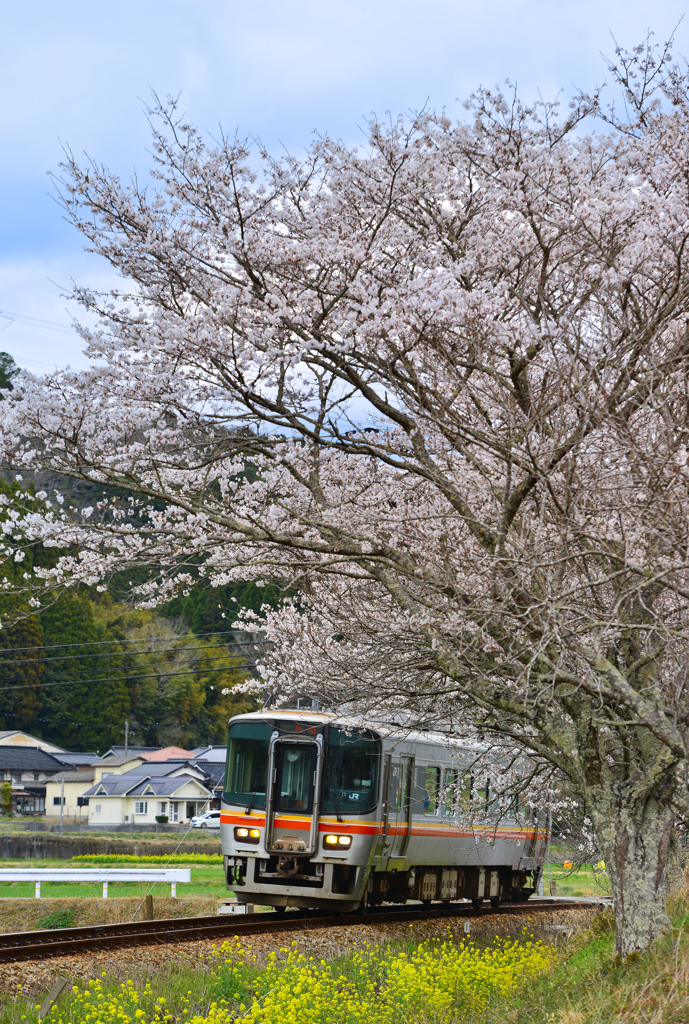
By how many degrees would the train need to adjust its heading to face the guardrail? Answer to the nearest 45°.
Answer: approximately 90° to its right

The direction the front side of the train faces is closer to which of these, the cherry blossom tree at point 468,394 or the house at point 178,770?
the cherry blossom tree

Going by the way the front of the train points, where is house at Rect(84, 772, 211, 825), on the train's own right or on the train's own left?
on the train's own right

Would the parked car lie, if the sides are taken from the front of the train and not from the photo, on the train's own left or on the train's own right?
on the train's own right

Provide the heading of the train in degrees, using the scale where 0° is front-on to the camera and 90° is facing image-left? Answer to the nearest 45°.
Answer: approximately 45°
